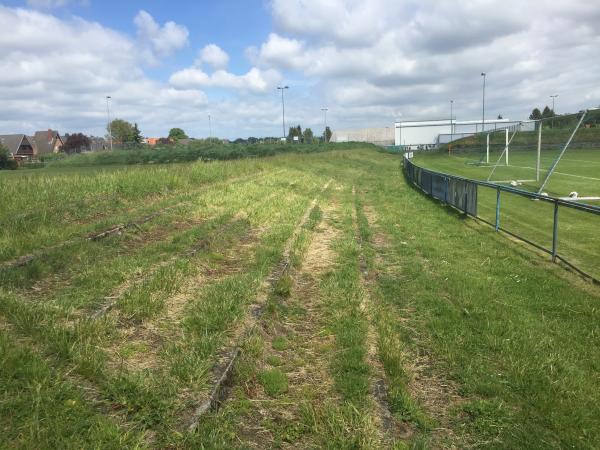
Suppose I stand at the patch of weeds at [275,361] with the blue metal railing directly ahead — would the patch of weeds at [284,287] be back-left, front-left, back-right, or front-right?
front-left

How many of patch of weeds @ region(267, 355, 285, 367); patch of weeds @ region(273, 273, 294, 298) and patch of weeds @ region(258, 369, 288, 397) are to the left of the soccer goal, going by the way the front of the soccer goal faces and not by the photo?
0
